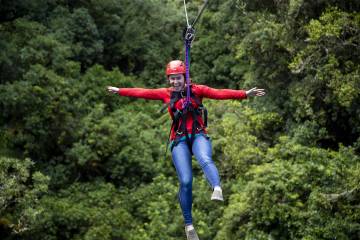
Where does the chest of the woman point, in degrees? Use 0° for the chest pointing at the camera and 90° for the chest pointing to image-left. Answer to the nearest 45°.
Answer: approximately 0°
